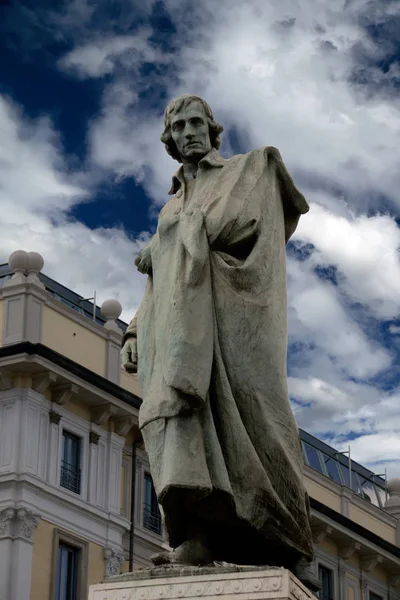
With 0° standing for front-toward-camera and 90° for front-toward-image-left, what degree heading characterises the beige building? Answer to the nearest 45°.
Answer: approximately 315°

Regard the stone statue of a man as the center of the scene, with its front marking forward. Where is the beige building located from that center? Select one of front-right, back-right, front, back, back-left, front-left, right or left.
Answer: back-right

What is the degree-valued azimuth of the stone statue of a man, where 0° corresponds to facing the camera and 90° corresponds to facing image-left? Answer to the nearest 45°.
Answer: approximately 45°

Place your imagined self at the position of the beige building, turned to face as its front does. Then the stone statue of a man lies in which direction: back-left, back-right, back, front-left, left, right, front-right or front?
front-right
